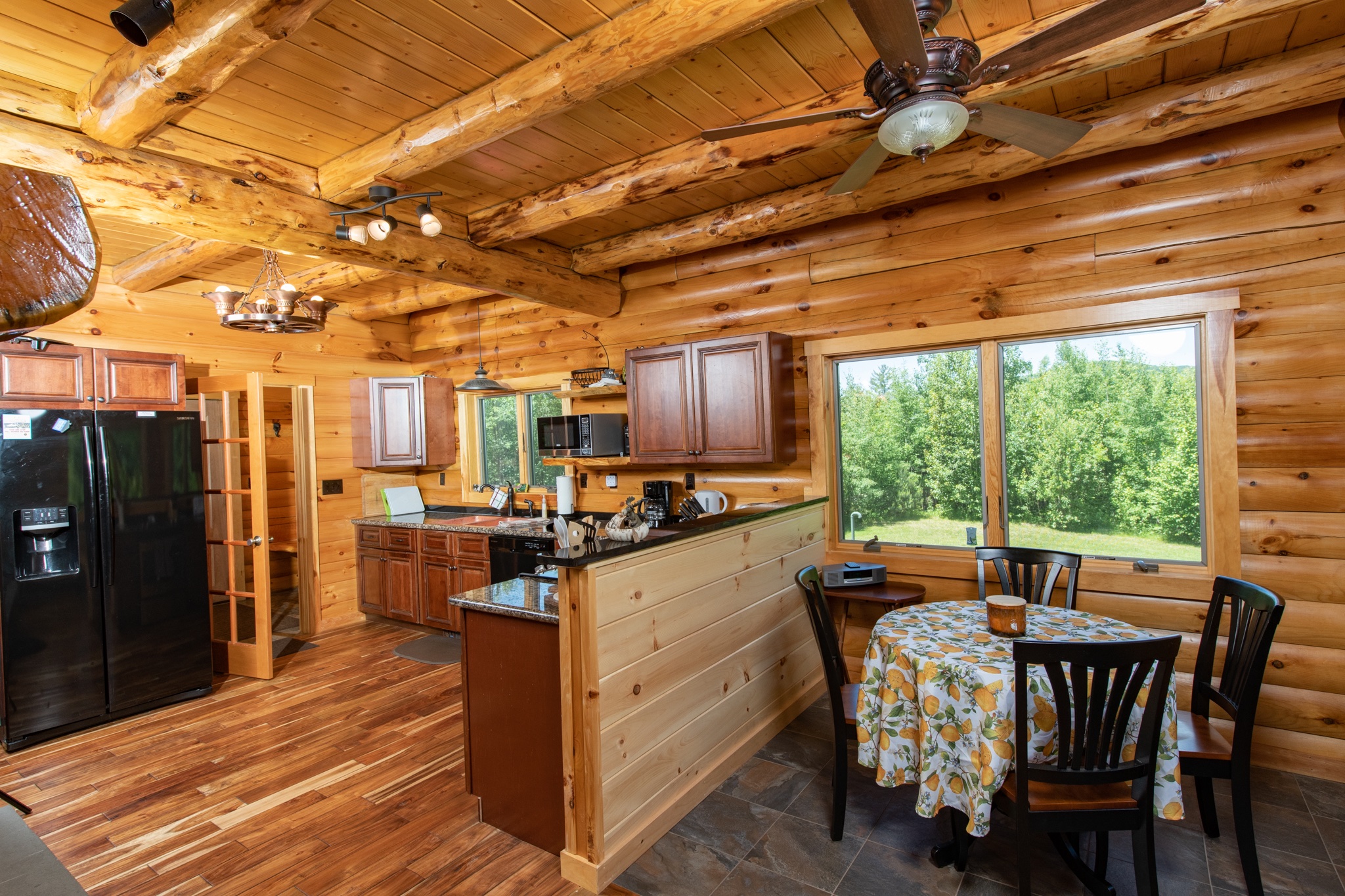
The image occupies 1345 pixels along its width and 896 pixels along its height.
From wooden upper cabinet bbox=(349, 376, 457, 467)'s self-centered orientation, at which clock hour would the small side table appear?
The small side table is roughly at 11 o'clock from the wooden upper cabinet.

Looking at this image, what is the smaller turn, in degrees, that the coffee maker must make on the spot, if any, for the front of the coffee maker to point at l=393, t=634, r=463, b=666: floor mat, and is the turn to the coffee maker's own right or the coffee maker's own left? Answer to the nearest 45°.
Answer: approximately 45° to the coffee maker's own right

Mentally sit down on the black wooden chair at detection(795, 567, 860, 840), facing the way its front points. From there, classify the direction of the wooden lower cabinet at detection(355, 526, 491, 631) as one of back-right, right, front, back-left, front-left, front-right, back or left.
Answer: back-left

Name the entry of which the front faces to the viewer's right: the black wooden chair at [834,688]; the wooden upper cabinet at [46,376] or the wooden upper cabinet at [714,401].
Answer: the black wooden chair

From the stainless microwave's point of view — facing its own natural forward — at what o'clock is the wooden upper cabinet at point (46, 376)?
The wooden upper cabinet is roughly at 1 o'clock from the stainless microwave.

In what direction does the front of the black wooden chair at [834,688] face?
to the viewer's right

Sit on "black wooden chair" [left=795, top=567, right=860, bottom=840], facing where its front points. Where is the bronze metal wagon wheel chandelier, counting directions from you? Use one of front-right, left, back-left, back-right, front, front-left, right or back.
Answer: back

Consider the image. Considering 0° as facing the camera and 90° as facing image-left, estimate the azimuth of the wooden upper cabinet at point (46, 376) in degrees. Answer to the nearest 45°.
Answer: approximately 0°

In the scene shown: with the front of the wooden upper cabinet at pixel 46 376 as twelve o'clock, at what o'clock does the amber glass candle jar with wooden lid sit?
The amber glass candle jar with wooden lid is roughly at 11 o'clock from the wooden upper cabinet.
